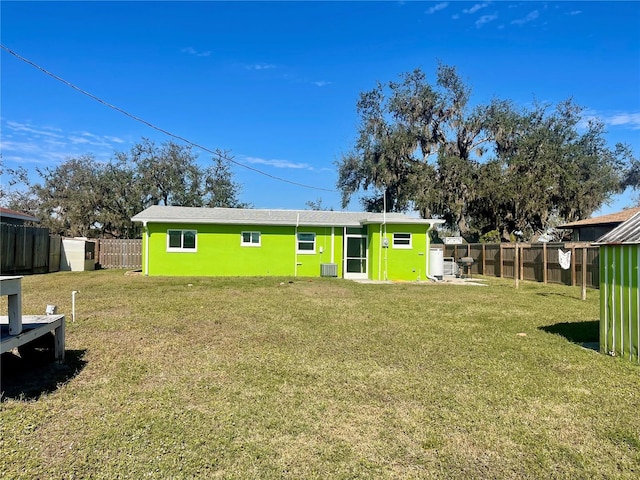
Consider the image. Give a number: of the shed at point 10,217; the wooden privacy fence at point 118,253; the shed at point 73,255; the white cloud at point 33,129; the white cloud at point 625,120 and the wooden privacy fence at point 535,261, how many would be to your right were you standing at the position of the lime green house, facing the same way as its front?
2

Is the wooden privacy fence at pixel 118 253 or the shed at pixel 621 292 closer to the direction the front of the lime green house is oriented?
the wooden privacy fence

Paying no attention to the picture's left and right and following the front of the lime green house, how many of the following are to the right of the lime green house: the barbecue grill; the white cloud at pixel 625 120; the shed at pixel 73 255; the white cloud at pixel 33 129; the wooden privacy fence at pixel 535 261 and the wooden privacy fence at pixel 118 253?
3

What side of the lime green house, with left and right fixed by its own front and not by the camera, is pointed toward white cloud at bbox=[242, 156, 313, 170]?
front

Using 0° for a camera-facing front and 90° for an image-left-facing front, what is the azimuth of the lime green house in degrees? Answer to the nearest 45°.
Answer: approximately 180°

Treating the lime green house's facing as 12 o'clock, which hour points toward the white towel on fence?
The white towel on fence is roughly at 4 o'clock from the lime green house.

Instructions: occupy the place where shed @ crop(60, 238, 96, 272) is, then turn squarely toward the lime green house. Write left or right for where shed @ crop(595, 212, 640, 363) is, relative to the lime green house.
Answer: right

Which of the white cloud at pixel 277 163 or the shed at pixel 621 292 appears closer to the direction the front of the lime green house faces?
the white cloud

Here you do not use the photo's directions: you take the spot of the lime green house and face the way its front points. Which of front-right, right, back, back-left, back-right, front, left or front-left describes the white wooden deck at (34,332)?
back
